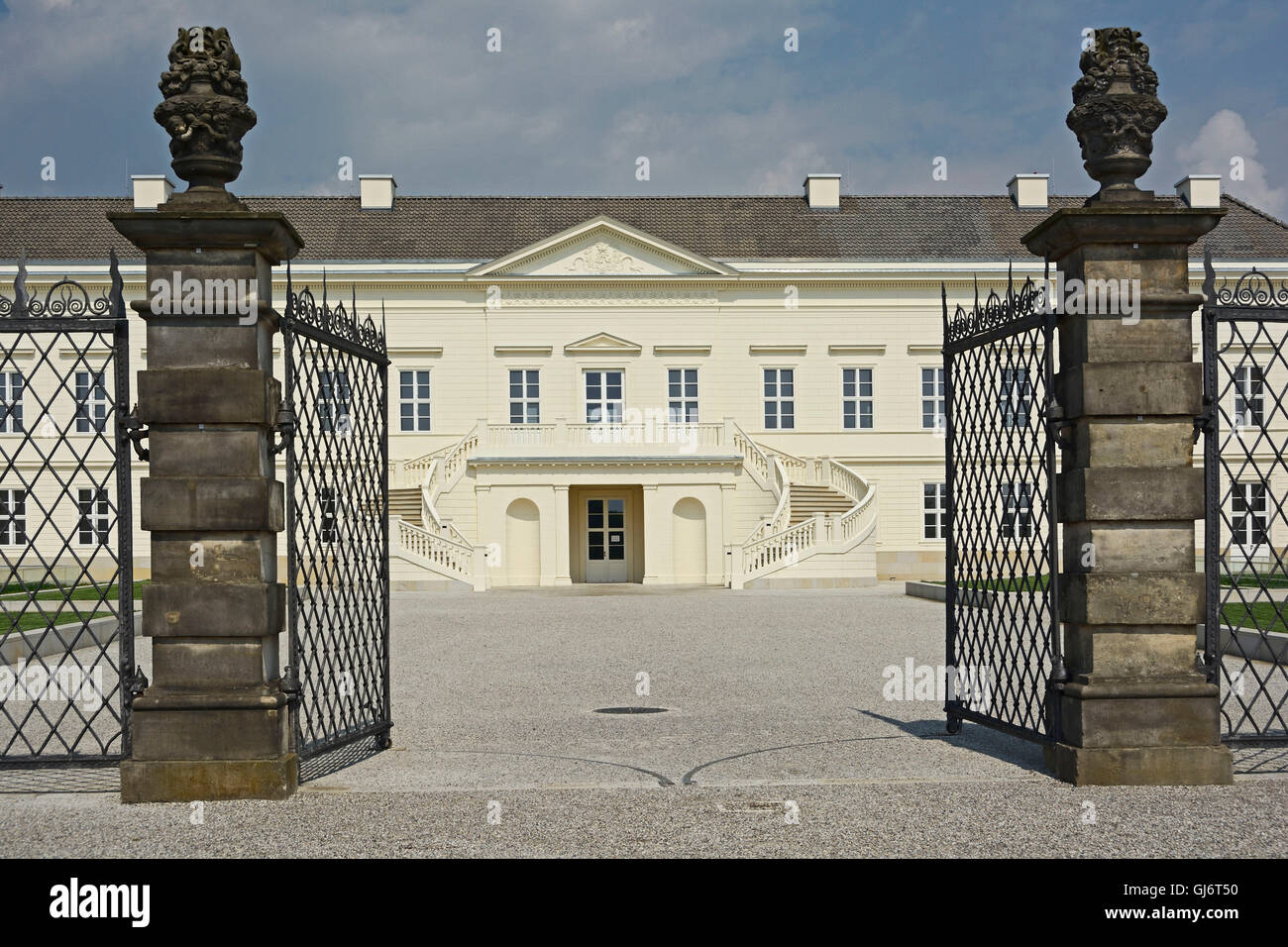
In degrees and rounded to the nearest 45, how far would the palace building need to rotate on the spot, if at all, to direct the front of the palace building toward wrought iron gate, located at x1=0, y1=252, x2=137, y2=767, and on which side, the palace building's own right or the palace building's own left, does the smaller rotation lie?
0° — it already faces it

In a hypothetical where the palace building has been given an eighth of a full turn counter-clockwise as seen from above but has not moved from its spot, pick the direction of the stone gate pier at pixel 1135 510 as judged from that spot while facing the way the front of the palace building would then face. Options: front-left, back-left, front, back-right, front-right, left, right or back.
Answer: front-right

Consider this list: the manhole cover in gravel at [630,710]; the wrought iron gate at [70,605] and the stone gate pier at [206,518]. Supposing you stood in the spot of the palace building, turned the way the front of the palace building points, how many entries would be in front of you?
3

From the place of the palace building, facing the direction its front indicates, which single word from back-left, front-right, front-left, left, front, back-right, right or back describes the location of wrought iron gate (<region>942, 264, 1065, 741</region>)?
front

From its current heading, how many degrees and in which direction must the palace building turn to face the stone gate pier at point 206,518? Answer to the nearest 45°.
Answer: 0° — it already faces it

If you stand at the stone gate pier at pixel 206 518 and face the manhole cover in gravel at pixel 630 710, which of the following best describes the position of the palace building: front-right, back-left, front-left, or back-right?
front-left

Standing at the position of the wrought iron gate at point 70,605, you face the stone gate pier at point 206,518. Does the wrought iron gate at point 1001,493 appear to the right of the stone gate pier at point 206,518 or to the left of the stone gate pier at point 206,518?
left

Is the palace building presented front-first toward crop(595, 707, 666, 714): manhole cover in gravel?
yes

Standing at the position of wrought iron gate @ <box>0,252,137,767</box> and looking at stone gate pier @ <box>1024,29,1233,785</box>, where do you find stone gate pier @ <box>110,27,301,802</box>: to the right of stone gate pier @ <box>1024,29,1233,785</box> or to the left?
right

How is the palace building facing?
toward the camera
